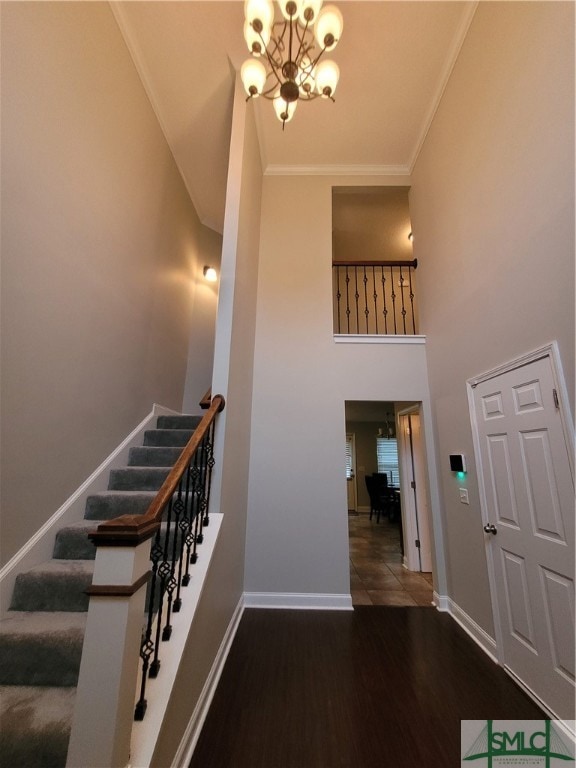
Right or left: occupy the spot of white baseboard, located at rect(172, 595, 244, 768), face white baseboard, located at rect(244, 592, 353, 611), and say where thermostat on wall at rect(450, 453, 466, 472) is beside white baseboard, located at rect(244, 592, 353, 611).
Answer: right

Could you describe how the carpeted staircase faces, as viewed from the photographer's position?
facing the viewer

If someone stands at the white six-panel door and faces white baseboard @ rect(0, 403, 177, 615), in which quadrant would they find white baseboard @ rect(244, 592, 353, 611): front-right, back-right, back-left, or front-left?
front-right

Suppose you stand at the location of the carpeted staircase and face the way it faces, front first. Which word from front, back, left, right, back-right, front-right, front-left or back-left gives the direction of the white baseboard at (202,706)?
left

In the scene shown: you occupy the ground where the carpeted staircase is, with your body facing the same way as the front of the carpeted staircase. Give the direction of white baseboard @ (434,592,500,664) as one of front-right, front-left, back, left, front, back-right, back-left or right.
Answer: left

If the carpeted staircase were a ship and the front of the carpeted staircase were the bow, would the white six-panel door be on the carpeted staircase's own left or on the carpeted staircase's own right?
on the carpeted staircase's own left

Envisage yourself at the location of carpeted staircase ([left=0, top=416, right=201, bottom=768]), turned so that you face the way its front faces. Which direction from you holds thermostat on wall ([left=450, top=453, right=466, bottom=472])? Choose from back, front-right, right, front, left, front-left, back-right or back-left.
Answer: left

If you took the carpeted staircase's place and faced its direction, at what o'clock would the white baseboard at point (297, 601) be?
The white baseboard is roughly at 8 o'clock from the carpeted staircase.

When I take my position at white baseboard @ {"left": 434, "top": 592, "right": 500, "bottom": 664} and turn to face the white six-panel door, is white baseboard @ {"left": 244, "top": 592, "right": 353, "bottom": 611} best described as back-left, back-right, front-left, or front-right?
back-right

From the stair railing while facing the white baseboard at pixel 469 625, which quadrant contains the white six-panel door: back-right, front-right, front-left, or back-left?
front-right
